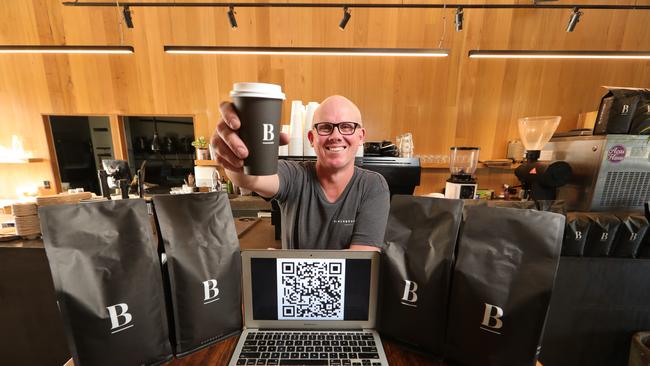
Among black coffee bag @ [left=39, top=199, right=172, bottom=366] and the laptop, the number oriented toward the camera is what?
2

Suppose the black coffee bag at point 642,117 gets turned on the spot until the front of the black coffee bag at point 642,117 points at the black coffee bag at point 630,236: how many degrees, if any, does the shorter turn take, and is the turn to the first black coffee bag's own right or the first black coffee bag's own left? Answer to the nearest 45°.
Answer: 0° — it already faces it

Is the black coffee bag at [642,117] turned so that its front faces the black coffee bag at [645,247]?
yes

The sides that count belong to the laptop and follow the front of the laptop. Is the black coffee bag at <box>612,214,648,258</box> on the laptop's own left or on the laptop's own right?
on the laptop's own left

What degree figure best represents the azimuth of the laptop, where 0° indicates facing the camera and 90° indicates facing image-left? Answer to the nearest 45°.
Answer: approximately 0°

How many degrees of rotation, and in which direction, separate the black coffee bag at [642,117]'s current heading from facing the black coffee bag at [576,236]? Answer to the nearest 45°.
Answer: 0° — it already faces it

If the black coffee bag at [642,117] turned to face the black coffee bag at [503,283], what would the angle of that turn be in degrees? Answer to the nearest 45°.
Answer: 0° — it already faces it

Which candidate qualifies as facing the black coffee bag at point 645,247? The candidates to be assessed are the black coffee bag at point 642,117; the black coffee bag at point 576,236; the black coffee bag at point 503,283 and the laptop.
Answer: the black coffee bag at point 642,117
